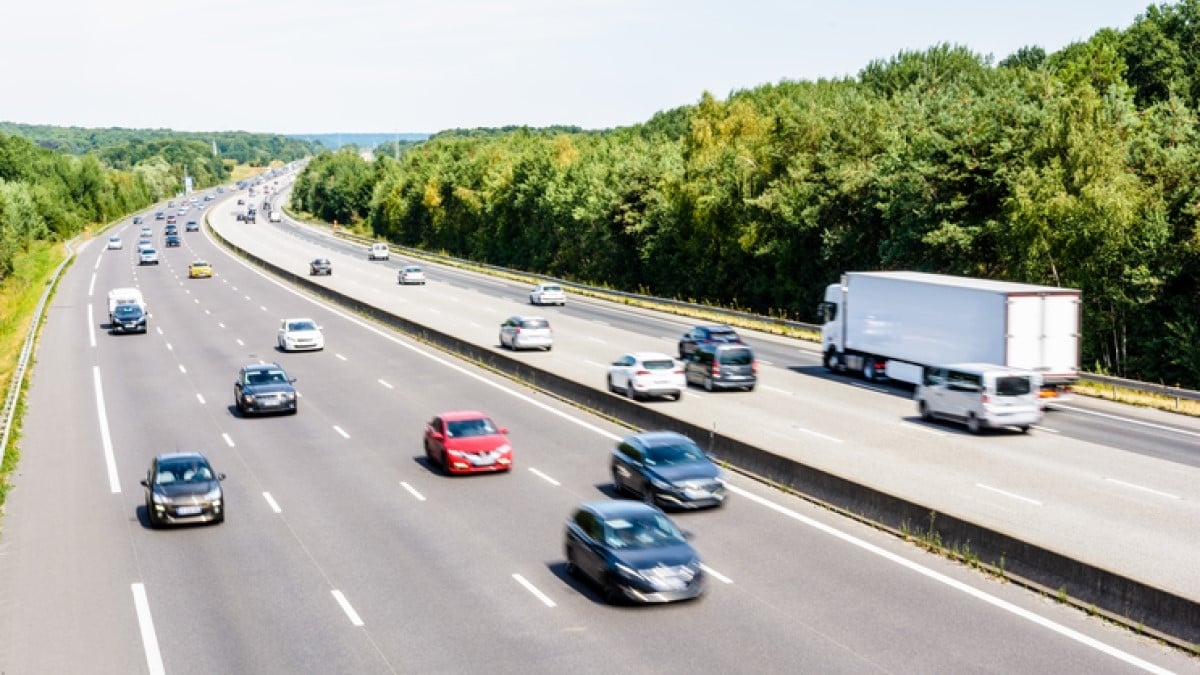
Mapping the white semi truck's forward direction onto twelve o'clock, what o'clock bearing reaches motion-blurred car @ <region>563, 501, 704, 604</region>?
The motion-blurred car is roughly at 8 o'clock from the white semi truck.

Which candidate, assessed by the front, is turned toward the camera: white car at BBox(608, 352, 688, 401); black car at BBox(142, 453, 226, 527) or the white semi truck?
the black car

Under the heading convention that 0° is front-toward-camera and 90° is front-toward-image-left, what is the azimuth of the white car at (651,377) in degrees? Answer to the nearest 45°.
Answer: approximately 135°

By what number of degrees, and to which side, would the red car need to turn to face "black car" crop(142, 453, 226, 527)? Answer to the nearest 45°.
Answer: approximately 90° to its right

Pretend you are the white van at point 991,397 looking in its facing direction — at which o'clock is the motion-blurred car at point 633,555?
The motion-blurred car is roughly at 8 o'clock from the white van.

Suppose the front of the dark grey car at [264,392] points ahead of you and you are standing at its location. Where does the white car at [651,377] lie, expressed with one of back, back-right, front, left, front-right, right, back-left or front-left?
left

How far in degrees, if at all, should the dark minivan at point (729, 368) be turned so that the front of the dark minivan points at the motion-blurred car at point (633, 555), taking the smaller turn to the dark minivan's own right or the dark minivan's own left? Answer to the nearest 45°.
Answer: approximately 135° to the dark minivan's own left

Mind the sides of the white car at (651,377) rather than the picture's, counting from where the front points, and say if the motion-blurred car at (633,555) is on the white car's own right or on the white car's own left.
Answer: on the white car's own left

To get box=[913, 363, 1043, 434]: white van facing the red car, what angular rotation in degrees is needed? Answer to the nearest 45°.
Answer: approximately 90° to its left

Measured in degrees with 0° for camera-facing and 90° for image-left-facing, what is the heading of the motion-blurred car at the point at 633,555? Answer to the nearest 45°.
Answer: approximately 315°

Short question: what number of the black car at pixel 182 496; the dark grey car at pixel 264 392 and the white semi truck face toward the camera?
2

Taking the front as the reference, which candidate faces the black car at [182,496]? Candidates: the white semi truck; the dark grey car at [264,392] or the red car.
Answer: the dark grey car

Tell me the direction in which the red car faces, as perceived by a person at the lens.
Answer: facing the viewer and to the right of the viewer
